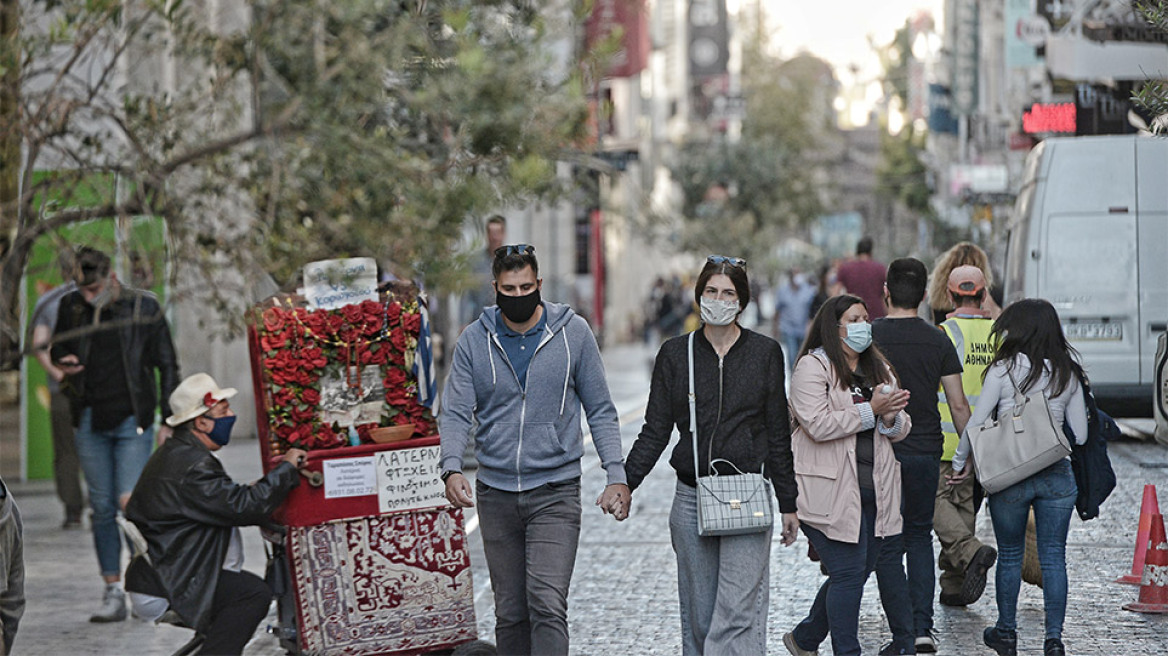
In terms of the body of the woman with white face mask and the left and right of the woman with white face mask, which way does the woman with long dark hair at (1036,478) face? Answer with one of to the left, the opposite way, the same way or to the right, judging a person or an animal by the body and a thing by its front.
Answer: the opposite way

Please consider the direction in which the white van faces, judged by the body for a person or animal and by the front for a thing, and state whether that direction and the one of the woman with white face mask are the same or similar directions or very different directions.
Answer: very different directions

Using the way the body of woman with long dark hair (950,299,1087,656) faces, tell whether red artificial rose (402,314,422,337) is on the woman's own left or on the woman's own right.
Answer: on the woman's own left

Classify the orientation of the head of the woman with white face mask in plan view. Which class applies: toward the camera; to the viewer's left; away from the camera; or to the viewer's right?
toward the camera

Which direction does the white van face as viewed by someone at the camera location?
facing away from the viewer

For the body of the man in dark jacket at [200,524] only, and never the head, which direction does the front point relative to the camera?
to the viewer's right

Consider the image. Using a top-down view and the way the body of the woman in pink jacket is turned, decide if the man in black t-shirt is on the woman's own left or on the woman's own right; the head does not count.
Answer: on the woman's own left

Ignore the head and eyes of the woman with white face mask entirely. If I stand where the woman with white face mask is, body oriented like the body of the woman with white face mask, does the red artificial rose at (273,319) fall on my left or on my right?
on my right

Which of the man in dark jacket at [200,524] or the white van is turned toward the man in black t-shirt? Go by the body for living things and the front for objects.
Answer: the man in dark jacket

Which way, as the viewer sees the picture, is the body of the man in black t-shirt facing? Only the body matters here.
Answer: away from the camera

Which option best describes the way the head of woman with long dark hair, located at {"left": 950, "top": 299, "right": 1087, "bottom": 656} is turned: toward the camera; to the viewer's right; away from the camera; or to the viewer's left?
away from the camera

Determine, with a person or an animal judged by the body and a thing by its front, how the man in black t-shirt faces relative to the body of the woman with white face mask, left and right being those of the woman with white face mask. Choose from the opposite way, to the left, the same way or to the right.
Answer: the opposite way

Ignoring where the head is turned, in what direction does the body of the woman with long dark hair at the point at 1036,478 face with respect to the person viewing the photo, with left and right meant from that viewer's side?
facing away from the viewer

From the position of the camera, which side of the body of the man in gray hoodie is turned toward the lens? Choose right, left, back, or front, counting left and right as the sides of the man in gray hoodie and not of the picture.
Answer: front

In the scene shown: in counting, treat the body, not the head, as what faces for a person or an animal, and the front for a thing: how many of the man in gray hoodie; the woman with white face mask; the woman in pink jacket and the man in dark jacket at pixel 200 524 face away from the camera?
0

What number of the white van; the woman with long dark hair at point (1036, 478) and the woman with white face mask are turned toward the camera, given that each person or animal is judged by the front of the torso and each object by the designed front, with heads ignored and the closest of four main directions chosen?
1
